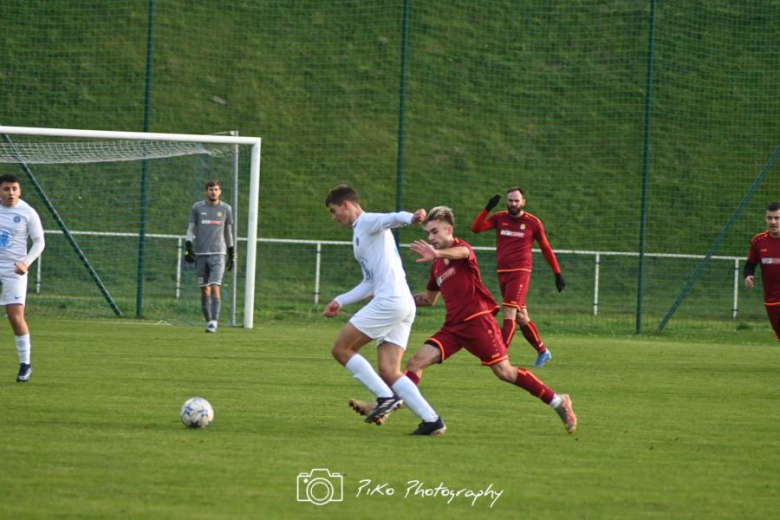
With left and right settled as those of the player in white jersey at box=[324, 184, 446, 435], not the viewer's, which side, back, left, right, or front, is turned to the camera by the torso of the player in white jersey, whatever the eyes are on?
left

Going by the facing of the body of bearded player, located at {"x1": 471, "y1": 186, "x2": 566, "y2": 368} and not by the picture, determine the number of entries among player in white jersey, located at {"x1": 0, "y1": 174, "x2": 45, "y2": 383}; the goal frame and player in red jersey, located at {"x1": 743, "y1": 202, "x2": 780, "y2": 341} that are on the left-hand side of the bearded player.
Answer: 1

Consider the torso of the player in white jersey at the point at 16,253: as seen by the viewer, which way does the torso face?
toward the camera

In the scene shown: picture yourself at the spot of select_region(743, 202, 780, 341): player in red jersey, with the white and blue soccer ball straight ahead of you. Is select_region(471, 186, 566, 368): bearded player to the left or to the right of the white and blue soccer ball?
right

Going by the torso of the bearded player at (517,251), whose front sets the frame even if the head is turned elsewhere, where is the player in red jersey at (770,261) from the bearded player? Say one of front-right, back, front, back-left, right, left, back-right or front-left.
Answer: left

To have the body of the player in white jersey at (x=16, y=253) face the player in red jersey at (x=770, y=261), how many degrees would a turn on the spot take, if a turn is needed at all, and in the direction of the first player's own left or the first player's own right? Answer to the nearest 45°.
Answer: approximately 90° to the first player's own left

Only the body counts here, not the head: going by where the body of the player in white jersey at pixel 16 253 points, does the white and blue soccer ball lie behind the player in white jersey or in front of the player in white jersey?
in front

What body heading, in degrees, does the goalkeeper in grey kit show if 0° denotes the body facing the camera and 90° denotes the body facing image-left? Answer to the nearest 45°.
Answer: approximately 0°

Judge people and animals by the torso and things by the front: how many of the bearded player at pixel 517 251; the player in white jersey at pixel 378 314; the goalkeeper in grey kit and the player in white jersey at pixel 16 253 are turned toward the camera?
3

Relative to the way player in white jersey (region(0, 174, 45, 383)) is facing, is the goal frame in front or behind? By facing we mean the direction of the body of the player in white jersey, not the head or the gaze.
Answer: behind

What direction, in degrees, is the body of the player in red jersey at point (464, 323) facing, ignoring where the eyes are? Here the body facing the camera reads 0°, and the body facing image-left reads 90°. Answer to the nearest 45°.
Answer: approximately 45°

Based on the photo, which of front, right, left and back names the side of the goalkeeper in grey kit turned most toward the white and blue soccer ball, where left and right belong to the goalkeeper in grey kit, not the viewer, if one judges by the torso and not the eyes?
front

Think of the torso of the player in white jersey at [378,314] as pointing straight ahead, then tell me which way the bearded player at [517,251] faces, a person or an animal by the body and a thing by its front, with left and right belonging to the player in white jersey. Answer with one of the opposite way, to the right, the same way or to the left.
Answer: to the left

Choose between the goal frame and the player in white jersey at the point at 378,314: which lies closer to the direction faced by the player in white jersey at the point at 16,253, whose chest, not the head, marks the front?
the player in white jersey

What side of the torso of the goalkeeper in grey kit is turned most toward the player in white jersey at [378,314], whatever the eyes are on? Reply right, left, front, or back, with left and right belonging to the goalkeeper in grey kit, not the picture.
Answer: front

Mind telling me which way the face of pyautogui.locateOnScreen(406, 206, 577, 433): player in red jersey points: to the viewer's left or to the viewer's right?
to the viewer's left
